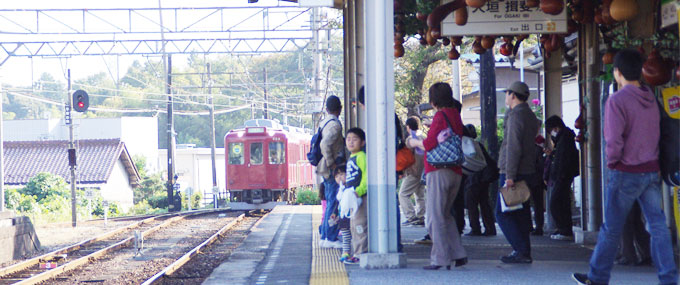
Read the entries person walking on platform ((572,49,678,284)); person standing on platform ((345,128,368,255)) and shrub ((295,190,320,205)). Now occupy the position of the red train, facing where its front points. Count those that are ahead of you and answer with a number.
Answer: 2

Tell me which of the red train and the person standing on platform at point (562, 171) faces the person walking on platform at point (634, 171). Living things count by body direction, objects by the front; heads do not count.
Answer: the red train

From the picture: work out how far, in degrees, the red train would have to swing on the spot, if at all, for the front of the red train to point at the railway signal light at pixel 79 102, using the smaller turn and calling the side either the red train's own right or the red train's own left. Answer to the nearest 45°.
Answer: approximately 90° to the red train's own right

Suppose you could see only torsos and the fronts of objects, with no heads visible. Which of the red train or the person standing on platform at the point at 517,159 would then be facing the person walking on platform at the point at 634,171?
the red train

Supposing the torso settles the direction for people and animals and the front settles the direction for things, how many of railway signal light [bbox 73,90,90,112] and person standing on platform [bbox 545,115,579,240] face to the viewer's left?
1

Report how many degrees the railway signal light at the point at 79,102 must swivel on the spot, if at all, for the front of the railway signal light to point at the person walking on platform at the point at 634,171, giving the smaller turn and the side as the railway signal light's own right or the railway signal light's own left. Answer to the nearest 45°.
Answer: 0° — it already faces them
